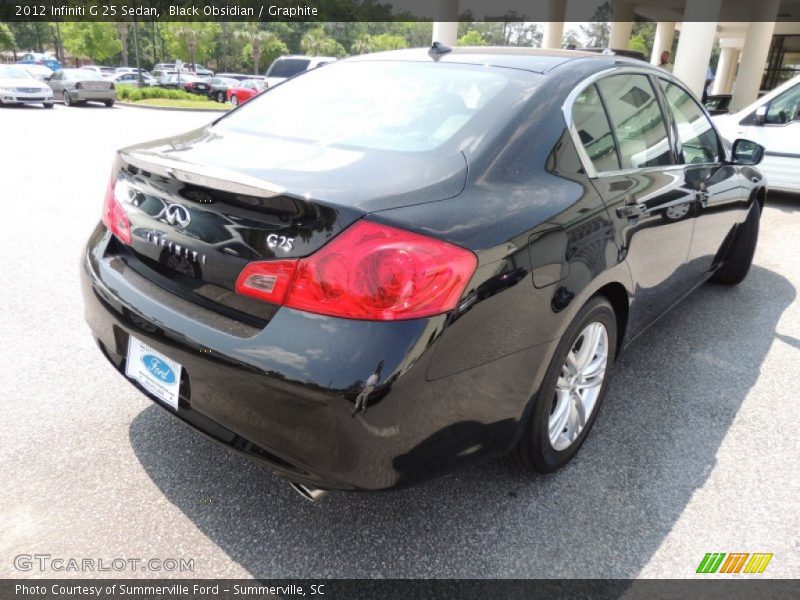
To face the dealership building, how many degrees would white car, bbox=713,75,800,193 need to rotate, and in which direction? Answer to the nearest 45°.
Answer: approximately 90° to its right

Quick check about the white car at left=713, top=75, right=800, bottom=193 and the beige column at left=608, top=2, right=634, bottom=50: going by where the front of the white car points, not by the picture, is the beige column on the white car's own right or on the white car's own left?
on the white car's own right

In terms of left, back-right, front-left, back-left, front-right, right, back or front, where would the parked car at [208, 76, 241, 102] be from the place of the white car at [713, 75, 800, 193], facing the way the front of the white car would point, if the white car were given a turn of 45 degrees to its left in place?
right

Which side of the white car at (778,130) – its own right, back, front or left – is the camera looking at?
left

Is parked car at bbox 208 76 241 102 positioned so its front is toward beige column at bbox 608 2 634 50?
no

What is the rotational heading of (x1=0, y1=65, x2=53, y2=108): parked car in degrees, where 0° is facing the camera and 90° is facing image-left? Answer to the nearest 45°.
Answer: approximately 315°

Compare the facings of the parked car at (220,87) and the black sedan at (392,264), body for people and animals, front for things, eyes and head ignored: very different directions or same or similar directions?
very different directions

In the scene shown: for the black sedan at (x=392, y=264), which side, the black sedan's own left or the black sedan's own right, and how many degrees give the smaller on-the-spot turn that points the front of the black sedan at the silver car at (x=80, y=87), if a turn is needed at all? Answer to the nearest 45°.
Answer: approximately 90° to the black sedan's own left

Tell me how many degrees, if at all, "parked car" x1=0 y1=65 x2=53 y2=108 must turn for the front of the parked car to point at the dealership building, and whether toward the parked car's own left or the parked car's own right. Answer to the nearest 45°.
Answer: approximately 45° to the parked car's own left

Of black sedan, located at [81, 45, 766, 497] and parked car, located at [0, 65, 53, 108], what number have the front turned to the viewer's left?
0

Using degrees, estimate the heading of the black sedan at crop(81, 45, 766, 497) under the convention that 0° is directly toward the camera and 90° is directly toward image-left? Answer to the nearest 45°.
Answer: approximately 225°

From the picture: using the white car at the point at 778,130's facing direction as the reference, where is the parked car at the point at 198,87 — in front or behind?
in front

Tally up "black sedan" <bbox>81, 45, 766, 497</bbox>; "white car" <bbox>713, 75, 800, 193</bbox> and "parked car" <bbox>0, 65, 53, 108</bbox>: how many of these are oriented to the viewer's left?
1

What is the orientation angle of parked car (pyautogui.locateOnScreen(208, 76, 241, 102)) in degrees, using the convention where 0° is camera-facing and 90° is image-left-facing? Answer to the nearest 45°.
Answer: approximately 45°
